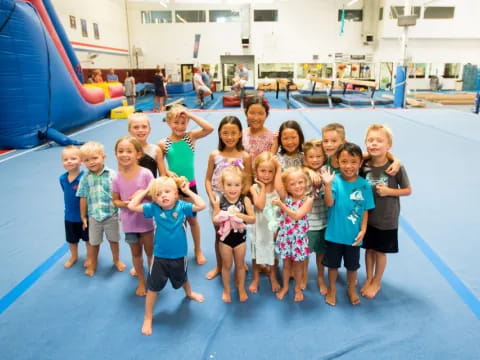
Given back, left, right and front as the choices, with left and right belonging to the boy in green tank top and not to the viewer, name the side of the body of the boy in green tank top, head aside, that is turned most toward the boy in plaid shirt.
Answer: right

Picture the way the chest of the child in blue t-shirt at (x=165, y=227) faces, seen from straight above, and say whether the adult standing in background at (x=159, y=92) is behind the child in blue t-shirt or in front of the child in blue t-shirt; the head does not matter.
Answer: behind

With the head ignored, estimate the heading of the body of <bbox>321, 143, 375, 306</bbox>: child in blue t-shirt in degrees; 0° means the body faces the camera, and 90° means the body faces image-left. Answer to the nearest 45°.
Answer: approximately 0°

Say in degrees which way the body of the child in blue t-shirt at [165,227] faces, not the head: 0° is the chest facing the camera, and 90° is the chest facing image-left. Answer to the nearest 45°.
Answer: approximately 0°

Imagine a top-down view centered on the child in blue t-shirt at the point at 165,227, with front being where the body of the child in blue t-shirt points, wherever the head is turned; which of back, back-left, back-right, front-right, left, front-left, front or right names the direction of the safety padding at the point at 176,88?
back
